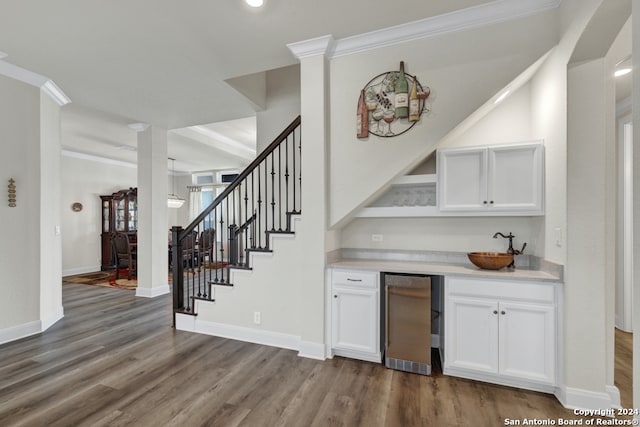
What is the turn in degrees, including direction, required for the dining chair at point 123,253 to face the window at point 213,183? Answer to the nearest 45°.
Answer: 0° — it already faces it

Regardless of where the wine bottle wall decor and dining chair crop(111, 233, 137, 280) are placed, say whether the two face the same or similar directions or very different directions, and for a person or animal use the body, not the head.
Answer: very different directions

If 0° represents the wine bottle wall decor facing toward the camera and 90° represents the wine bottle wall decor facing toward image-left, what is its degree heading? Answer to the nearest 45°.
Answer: approximately 0°

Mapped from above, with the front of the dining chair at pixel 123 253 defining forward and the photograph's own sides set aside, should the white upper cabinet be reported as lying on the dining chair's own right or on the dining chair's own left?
on the dining chair's own right

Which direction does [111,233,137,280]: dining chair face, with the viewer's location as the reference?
facing away from the viewer and to the right of the viewer

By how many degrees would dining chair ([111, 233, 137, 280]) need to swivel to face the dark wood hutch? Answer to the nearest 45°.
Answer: approximately 45° to its left

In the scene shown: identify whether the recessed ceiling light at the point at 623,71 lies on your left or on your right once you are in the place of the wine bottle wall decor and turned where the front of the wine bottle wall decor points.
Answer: on your left

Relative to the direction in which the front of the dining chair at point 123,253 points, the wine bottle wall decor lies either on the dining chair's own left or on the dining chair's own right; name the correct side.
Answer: on the dining chair's own right

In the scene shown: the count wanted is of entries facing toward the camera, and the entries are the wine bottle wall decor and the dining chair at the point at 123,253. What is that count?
1
